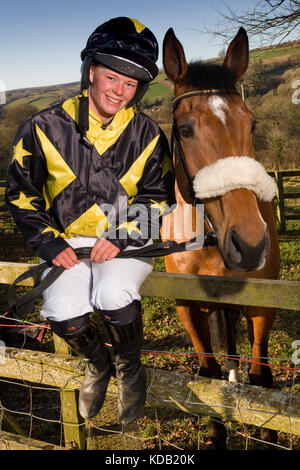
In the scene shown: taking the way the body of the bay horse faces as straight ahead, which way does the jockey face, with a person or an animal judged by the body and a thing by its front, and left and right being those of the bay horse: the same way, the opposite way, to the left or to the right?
the same way

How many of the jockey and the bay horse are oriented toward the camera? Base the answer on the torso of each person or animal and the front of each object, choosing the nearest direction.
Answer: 2

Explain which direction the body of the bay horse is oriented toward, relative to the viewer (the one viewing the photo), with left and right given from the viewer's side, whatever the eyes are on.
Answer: facing the viewer

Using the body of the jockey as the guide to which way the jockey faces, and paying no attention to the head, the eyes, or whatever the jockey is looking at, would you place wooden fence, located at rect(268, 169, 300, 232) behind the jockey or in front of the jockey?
behind

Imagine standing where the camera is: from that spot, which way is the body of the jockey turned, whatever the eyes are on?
toward the camera
